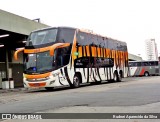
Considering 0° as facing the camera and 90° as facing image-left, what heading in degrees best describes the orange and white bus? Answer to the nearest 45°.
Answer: approximately 45°
